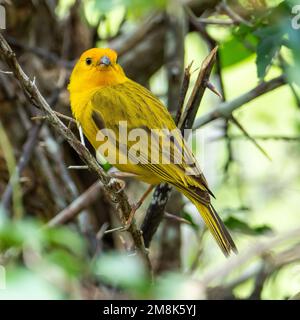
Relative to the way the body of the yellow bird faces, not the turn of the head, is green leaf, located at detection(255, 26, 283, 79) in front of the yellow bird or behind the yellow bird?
behind

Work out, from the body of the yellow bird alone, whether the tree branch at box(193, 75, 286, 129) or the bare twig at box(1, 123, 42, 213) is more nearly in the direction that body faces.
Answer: the bare twig

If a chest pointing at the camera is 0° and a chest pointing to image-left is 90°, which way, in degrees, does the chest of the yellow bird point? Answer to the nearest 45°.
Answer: approximately 90°

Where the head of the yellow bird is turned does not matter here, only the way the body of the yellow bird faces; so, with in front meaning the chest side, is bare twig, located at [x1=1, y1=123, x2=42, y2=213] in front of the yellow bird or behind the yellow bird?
in front
